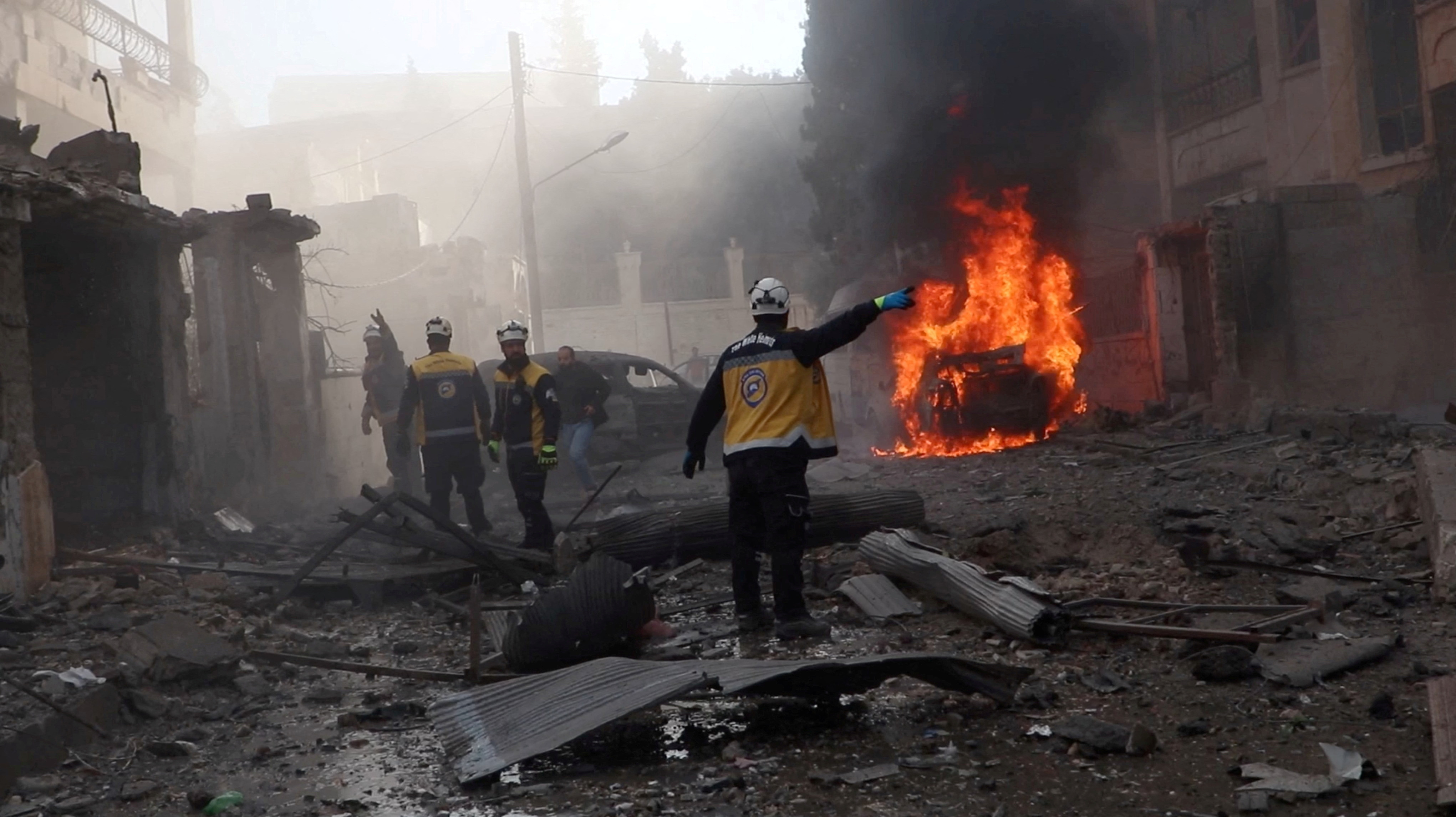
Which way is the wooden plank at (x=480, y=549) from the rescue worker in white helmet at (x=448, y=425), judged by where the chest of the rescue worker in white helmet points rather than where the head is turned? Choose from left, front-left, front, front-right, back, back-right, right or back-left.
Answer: back

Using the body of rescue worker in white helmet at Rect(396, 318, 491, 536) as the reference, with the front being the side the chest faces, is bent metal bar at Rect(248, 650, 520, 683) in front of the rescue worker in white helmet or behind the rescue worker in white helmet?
behind

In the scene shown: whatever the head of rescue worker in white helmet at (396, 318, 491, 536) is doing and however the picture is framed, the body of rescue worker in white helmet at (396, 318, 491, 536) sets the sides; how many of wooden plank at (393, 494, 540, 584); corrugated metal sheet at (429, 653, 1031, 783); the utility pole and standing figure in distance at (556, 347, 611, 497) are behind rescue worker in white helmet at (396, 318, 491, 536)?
2

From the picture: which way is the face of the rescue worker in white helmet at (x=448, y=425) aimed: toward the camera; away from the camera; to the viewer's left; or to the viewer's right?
away from the camera

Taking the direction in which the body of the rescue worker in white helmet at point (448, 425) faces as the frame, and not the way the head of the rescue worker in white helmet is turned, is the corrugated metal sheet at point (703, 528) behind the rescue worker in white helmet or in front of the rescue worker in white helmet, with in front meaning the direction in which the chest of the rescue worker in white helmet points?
behind

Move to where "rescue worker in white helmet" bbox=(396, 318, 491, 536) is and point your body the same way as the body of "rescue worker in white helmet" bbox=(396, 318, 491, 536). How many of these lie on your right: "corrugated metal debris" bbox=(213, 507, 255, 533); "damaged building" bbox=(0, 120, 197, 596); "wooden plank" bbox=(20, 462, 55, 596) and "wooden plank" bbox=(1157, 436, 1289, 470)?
1

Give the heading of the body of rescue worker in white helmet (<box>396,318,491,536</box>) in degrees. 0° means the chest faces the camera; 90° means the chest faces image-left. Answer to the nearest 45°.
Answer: approximately 180°

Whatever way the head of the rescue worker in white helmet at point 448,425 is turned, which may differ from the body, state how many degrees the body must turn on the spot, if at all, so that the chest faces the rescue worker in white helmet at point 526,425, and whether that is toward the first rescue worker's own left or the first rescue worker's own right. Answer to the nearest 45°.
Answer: approximately 135° to the first rescue worker's own right

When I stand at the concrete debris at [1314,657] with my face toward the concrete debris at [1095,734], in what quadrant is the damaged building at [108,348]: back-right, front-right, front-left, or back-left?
front-right

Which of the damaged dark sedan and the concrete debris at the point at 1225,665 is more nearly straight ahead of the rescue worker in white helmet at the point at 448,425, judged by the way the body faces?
the damaged dark sedan

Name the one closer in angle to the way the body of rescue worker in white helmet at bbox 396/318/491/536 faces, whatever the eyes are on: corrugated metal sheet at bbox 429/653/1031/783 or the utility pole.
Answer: the utility pole

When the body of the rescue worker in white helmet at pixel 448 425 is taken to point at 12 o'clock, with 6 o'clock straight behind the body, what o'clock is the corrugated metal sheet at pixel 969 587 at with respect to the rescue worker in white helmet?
The corrugated metal sheet is roughly at 5 o'clock from the rescue worker in white helmet.

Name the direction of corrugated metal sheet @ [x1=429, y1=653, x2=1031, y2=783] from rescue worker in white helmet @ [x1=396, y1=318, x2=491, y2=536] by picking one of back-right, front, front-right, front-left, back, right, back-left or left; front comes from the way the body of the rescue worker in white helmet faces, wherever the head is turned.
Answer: back

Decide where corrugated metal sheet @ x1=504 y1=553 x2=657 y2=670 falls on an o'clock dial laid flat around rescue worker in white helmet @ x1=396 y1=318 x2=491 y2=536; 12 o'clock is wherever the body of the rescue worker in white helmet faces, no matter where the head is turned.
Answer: The corrugated metal sheet is roughly at 6 o'clock from the rescue worker in white helmet.

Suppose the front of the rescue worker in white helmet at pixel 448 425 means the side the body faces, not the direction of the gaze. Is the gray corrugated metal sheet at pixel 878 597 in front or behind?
behind

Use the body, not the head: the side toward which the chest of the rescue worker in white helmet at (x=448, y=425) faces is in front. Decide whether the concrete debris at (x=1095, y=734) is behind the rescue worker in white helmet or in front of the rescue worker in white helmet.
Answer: behind
